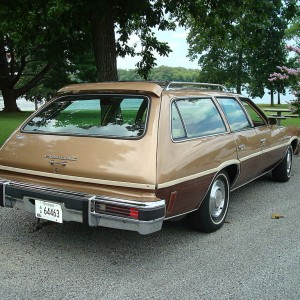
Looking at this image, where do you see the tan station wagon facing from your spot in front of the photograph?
facing away from the viewer and to the right of the viewer

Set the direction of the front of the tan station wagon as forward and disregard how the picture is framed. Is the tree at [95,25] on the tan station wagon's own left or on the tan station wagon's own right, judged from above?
on the tan station wagon's own left
